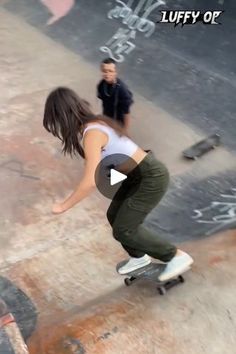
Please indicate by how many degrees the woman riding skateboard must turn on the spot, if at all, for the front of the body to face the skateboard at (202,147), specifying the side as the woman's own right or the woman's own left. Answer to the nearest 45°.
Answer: approximately 90° to the woman's own right

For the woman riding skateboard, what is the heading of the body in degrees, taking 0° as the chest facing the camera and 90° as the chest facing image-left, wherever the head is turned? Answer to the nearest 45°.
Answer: approximately 90°

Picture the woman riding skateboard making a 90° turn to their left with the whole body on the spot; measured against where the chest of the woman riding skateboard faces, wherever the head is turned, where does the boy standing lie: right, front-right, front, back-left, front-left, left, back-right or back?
back
